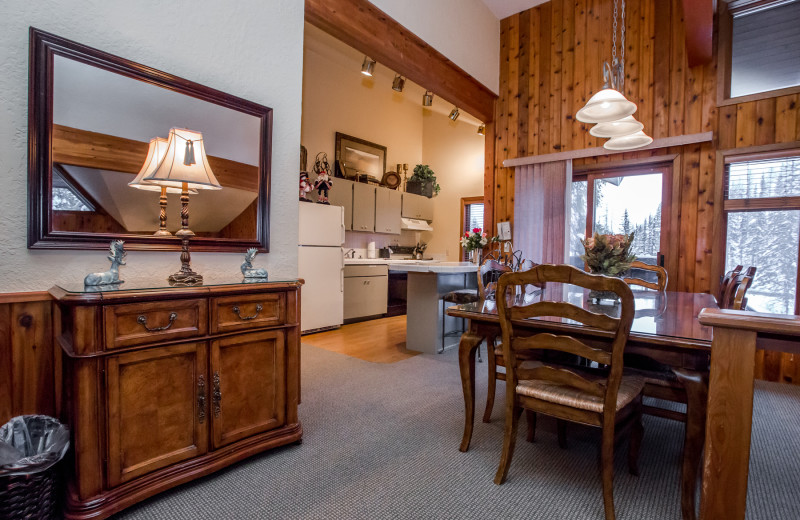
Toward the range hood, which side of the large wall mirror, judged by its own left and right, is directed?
left

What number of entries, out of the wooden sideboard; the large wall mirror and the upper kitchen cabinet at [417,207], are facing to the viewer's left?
0

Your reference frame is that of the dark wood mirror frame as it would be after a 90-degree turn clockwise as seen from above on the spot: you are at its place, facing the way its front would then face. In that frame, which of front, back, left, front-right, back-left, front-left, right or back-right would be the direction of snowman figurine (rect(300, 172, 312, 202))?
back

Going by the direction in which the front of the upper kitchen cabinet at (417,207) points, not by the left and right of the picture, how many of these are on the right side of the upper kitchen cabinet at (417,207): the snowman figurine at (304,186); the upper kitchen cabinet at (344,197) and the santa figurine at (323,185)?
3

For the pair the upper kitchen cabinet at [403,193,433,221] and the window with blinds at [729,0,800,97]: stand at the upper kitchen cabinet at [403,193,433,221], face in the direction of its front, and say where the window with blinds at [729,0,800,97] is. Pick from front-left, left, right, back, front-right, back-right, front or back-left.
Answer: front

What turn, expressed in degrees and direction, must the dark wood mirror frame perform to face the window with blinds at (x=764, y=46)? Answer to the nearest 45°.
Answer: approximately 45° to its left

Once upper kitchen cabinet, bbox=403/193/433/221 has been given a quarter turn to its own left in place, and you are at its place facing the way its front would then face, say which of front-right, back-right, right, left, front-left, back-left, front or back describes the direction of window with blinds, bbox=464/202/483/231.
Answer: front-right

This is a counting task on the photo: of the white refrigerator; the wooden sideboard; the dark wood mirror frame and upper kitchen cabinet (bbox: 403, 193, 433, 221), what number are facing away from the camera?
0

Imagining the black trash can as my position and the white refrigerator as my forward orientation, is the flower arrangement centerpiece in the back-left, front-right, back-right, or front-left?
front-right

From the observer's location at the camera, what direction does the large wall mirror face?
facing the viewer and to the right of the viewer

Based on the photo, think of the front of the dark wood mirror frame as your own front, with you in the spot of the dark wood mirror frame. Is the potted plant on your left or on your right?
on your left

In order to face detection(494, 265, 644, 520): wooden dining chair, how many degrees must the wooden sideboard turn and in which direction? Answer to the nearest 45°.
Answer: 0° — it already faces it
